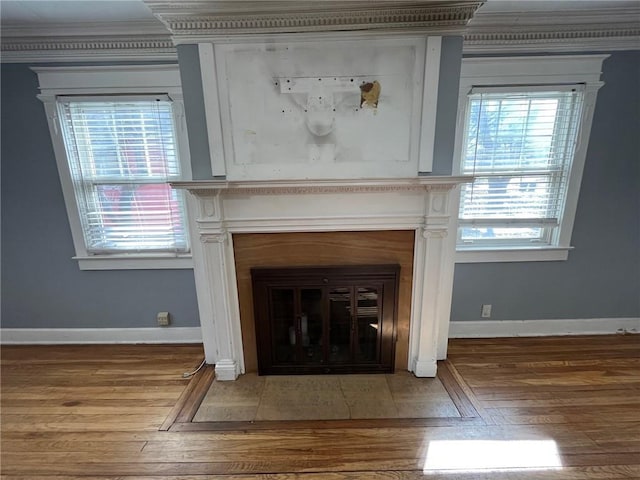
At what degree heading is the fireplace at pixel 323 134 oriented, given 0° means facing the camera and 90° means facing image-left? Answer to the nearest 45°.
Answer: approximately 0°

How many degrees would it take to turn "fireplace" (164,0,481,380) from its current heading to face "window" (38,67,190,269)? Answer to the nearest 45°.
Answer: approximately 90° to its right

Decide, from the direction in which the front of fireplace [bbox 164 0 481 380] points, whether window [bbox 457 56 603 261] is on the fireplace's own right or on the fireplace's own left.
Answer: on the fireplace's own left
